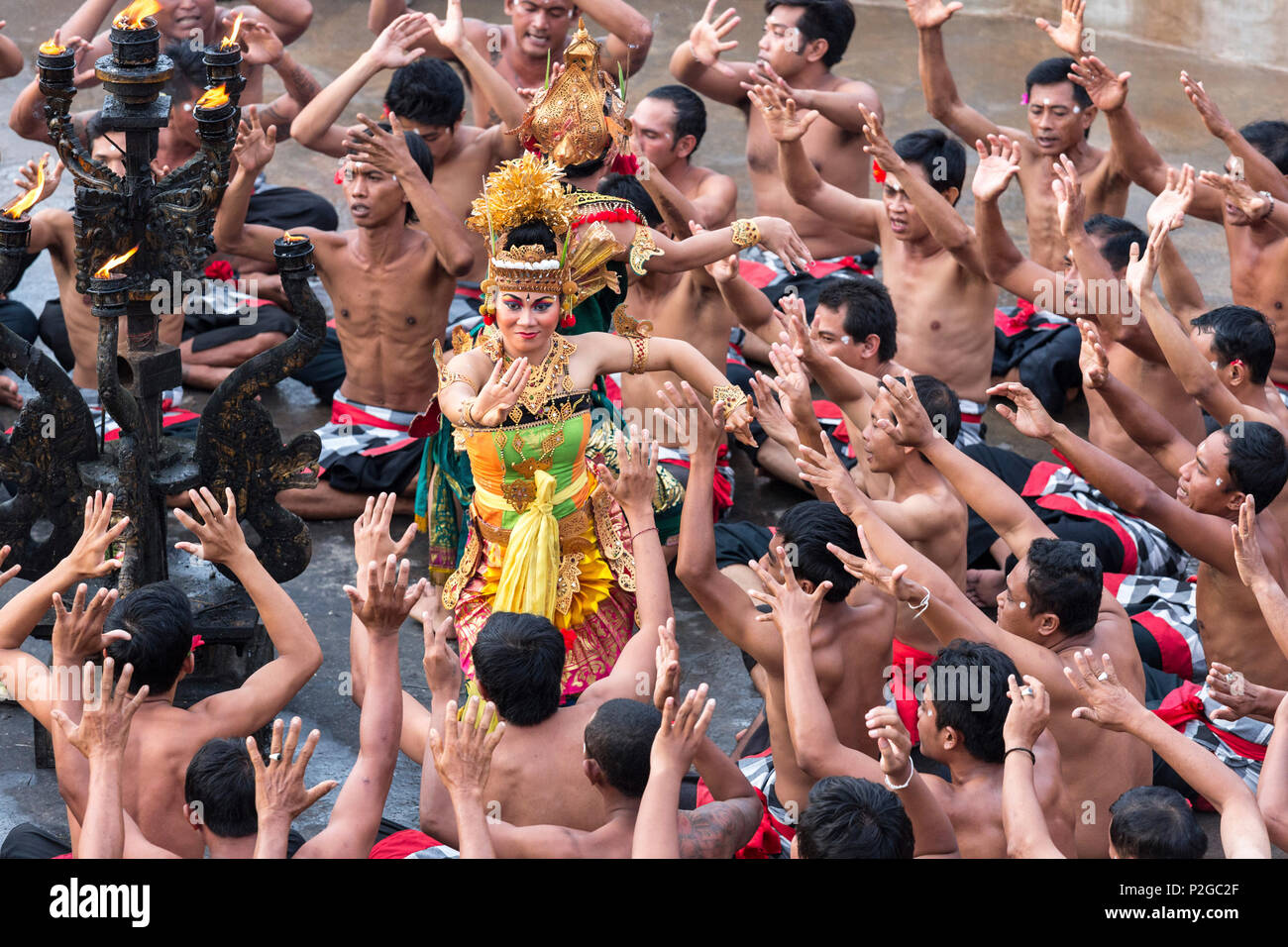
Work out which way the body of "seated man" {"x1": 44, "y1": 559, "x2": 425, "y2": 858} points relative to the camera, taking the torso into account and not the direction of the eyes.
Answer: away from the camera

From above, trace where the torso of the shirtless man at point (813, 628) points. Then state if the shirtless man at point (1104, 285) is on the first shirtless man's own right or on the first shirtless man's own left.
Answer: on the first shirtless man's own right

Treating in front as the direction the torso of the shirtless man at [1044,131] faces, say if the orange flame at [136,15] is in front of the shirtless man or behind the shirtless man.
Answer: in front

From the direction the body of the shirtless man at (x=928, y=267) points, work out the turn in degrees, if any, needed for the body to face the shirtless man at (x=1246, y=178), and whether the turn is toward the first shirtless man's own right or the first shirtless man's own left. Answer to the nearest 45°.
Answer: approximately 135° to the first shirtless man's own left

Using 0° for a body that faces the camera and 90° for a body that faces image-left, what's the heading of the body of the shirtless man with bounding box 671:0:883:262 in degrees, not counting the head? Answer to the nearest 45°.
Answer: approximately 45°

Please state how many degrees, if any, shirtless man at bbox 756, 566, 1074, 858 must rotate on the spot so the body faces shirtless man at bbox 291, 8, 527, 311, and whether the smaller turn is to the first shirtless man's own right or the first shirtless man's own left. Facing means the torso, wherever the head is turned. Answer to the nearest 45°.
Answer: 0° — they already face them

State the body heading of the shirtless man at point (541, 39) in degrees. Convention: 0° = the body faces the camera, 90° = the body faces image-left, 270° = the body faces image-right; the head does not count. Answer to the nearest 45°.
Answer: approximately 0°

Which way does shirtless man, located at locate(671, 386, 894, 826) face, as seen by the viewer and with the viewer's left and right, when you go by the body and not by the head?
facing away from the viewer and to the left of the viewer

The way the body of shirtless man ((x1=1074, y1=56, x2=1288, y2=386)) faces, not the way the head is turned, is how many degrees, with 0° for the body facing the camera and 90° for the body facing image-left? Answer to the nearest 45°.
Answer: approximately 45°

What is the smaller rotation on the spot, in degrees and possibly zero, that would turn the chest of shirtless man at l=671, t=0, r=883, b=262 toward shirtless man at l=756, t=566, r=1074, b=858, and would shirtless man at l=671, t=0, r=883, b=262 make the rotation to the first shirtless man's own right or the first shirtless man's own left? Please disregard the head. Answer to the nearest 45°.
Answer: approximately 45° to the first shirtless man's own left

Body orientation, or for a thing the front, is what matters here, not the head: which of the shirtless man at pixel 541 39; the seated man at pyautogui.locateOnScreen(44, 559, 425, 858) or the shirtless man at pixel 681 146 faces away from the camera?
the seated man

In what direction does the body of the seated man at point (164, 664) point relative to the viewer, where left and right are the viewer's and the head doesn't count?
facing away from the viewer

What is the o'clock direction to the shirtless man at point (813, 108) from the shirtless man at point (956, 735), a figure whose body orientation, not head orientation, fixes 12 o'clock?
the shirtless man at point (813, 108) is roughly at 1 o'clock from the shirtless man at point (956, 735).
